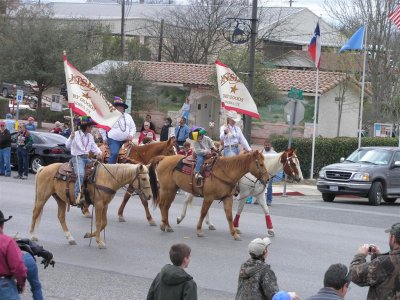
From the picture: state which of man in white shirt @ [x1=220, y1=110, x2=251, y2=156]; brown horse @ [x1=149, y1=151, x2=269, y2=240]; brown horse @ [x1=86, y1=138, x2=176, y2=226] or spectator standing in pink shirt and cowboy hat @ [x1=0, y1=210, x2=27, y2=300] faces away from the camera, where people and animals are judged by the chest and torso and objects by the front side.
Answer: the spectator standing in pink shirt and cowboy hat

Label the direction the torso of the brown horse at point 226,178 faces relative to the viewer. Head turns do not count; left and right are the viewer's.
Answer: facing to the right of the viewer

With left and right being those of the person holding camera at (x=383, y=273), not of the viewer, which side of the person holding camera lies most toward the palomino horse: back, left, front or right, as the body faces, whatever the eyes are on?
front

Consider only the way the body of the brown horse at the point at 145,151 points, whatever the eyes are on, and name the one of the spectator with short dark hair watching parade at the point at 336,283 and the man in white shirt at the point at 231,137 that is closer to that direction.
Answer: the man in white shirt

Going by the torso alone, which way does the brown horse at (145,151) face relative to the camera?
to the viewer's right

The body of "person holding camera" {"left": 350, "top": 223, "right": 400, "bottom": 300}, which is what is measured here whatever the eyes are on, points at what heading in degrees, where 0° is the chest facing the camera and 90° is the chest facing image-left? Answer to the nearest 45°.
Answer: approximately 135°

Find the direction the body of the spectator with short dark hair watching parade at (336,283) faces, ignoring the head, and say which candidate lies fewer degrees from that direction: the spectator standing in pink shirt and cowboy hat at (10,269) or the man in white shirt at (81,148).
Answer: the man in white shirt

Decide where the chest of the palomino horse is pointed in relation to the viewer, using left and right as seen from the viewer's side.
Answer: facing to the right of the viewer
